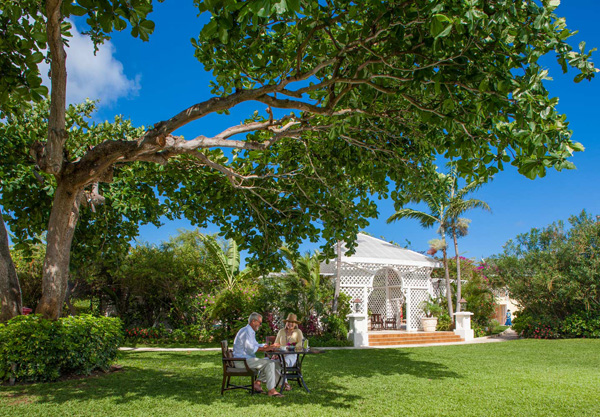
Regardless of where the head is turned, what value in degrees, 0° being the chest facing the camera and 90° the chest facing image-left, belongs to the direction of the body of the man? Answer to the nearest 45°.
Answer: approximately 270°

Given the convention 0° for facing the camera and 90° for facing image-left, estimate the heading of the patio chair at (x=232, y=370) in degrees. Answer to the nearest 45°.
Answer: approximately 270°

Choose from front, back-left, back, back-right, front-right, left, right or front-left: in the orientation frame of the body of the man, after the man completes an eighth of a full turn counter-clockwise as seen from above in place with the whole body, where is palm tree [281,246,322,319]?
front-left

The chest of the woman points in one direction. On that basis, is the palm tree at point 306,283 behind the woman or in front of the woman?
behind

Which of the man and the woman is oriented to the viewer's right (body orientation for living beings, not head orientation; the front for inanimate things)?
the man

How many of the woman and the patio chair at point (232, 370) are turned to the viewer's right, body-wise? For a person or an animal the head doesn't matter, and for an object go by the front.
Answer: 1

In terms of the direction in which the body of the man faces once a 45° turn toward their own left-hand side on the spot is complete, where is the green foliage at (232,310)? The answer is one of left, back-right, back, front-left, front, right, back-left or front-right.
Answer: front-left

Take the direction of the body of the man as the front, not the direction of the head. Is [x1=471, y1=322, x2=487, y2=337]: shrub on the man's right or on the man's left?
on the man's left
